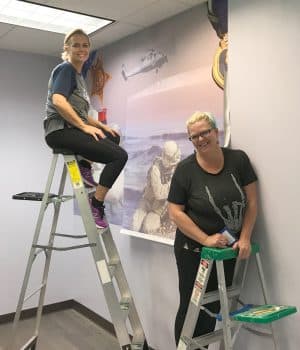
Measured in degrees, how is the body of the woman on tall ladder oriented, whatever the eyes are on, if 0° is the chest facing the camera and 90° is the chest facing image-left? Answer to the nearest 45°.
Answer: approximately 270°
